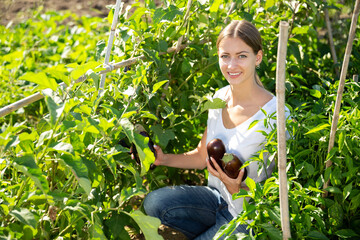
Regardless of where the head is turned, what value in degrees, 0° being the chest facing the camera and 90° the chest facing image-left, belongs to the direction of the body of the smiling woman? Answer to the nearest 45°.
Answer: approximately 45°

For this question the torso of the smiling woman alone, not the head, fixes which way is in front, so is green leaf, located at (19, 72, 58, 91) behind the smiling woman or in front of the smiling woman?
in front

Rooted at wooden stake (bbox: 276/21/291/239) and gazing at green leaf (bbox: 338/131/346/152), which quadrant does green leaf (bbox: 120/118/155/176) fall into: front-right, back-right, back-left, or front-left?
back-left

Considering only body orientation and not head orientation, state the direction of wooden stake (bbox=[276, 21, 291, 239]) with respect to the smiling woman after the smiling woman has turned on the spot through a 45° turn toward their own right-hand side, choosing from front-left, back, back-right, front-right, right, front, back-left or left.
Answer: left

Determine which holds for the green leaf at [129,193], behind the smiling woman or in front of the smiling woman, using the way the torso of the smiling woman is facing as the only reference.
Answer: in front

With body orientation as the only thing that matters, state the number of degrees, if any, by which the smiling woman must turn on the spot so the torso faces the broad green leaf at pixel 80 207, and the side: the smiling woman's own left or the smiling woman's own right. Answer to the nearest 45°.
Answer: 0° — they already face it

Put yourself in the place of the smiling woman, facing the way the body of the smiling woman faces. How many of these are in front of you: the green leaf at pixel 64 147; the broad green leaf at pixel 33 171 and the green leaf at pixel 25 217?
3

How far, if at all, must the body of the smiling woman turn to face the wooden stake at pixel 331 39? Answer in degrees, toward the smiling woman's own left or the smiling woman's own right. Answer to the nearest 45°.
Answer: approximately 180°

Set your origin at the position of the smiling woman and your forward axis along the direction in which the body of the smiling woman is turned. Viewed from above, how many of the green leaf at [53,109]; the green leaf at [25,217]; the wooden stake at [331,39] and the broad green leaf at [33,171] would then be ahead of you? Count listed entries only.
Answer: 3

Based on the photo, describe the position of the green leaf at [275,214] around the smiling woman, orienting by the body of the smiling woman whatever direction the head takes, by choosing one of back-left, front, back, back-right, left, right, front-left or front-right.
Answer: front-left

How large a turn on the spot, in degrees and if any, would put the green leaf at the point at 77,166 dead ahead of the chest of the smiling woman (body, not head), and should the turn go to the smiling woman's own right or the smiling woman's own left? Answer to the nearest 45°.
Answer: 0° — they already face it
